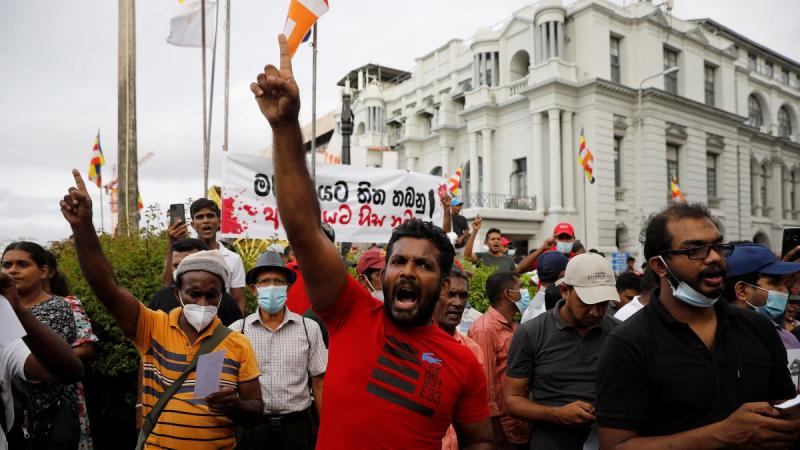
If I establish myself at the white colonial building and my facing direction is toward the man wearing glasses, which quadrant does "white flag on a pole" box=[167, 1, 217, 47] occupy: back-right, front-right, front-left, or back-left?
front-right

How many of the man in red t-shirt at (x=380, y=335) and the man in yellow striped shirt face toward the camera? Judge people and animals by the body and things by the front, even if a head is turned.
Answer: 2

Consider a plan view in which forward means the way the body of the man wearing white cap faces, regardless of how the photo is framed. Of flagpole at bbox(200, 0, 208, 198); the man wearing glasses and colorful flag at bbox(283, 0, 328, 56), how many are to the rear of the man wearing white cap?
2

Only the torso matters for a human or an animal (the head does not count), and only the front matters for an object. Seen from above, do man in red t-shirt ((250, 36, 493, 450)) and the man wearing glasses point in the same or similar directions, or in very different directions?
same or similar directions

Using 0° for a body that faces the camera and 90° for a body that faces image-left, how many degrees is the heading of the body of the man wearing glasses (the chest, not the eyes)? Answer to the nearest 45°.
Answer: approximately 315°

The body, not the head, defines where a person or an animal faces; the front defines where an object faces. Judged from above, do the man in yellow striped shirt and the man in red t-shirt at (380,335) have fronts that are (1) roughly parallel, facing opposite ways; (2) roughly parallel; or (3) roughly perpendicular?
roughly parallel

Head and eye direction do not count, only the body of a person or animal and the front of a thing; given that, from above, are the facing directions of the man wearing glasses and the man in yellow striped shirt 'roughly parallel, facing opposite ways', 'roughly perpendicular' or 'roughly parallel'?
roughly parallel

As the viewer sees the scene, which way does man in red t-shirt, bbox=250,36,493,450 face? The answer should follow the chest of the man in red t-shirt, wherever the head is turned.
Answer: toward the camera

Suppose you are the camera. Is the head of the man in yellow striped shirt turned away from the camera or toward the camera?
toward the camera
